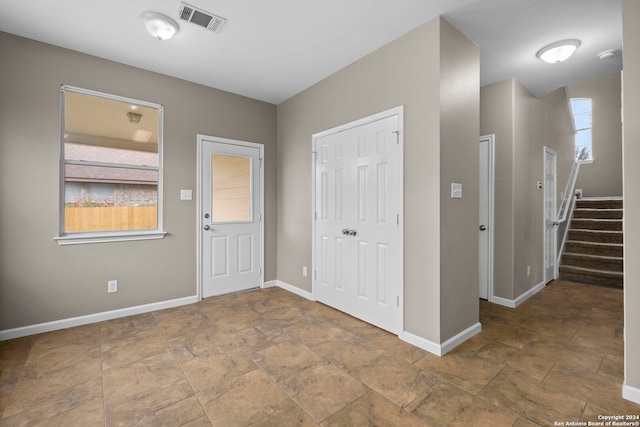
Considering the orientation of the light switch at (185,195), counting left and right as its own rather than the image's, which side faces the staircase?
left

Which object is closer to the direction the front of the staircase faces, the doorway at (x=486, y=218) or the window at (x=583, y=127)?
the doorway

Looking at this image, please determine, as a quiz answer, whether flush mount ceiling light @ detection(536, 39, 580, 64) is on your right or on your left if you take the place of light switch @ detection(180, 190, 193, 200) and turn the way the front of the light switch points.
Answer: on your left

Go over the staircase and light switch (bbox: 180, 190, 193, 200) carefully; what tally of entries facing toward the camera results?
2

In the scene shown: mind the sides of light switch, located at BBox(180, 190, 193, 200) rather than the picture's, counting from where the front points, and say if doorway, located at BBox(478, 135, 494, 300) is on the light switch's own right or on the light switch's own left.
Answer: on the light switch's own left

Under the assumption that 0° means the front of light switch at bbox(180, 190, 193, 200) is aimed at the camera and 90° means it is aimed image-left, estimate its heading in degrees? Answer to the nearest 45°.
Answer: approximately 0°

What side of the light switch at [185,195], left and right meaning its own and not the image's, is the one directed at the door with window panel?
left

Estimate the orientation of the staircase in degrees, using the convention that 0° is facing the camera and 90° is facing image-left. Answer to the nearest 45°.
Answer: approximately 0°

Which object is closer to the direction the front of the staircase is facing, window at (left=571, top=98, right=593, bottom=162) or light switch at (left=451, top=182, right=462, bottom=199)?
the light switch
